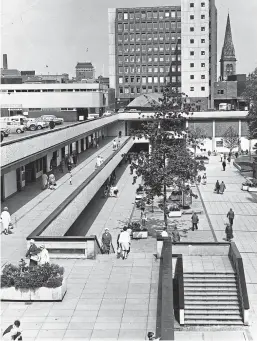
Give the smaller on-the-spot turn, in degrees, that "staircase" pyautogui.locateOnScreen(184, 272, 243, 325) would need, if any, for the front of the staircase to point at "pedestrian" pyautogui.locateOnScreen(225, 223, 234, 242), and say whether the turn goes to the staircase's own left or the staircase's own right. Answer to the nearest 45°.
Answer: approximately 180°

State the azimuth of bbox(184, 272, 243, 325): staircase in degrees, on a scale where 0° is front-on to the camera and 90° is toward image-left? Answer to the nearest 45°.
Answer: approximately 0°

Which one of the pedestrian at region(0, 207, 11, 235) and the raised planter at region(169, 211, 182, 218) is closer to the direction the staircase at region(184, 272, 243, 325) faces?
the pedestrian

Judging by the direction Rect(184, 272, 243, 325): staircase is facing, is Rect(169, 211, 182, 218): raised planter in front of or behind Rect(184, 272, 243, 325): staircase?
behind

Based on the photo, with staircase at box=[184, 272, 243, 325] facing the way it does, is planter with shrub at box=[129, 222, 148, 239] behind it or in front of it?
behind

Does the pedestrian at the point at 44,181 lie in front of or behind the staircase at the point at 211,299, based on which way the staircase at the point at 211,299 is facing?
behind

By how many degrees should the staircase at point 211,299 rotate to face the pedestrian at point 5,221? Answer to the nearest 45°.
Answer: approximately 90° to its right
